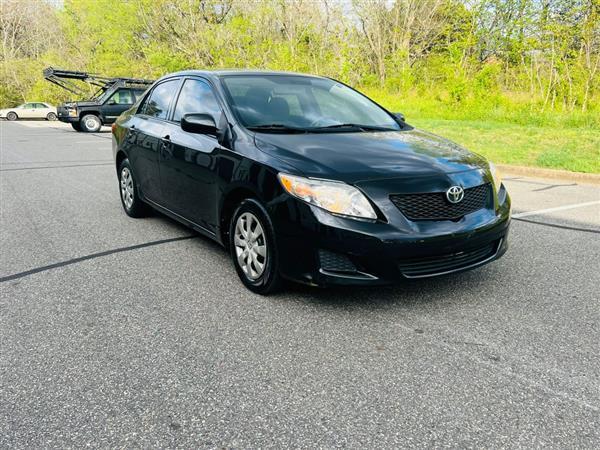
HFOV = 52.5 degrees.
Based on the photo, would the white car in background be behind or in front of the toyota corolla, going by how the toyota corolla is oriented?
behind

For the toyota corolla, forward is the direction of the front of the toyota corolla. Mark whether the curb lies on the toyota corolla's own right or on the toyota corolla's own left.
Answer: on the toyota corolla's own left

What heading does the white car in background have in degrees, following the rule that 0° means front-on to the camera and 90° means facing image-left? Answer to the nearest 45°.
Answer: approximately 90°

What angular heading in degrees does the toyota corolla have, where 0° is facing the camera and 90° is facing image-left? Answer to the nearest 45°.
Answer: approximately 315°

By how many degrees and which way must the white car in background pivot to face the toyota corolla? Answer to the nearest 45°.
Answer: approximately 90° to its left

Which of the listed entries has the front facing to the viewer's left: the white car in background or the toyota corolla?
the white car in background

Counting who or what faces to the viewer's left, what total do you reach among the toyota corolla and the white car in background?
1

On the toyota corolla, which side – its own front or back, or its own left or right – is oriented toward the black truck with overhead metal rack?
back

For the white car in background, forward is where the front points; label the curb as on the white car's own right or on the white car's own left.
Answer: on the white car's own left
